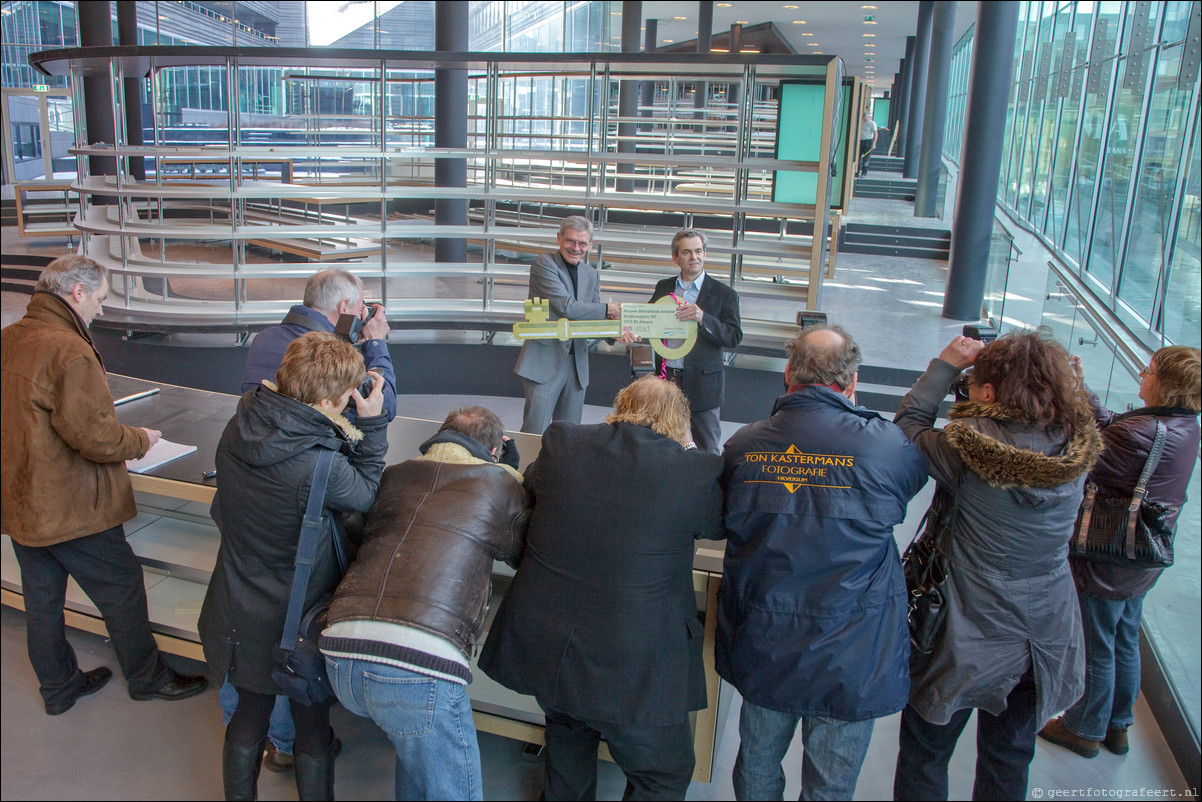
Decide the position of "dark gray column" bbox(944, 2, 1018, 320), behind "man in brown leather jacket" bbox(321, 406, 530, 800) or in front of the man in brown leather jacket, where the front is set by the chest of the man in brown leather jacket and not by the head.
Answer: in front

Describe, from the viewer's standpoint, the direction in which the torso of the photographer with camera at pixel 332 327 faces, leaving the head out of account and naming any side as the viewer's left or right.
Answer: facing away from the viewer and to the right of the viewer

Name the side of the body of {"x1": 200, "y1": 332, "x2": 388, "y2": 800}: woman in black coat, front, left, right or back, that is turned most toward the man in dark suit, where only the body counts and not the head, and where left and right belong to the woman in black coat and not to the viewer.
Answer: front

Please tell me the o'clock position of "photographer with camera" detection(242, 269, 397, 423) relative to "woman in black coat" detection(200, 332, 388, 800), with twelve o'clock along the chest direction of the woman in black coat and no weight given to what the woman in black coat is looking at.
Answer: The photographer with camera is roughly at 11 o'clock from the woman in black coat.

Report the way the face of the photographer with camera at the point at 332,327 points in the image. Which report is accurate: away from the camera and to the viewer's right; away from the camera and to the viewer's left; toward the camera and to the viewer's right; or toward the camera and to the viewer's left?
away from the camera and to the viewer's right

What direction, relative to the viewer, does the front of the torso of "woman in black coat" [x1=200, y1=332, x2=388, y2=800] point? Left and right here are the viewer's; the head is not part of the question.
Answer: facing away from the viewer and to the right of the viewer

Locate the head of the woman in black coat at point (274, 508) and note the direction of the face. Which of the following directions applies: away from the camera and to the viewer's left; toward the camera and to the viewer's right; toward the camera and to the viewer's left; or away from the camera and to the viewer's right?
away from the camera and to the viewer's right

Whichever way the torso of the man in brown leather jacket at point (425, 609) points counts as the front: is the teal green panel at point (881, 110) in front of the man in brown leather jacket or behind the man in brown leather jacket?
in front

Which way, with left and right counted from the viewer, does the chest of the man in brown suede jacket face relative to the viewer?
facing away from the viewer and to the right of the viewer

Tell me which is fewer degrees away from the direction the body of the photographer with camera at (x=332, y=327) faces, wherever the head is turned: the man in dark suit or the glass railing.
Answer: the man in dark suit

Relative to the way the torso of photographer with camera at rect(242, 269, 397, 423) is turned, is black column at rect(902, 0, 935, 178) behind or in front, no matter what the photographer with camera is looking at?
in front

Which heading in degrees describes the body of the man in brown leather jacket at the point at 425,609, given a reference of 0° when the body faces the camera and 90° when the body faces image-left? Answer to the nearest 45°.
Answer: approximately 225°

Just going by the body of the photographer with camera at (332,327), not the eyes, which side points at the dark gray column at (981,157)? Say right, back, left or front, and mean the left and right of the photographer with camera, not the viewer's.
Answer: front

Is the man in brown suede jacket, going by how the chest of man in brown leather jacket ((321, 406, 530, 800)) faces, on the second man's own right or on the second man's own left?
on the second man's own left

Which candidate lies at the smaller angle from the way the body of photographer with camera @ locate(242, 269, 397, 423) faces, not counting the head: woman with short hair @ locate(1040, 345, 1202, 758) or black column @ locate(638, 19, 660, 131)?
the black column
